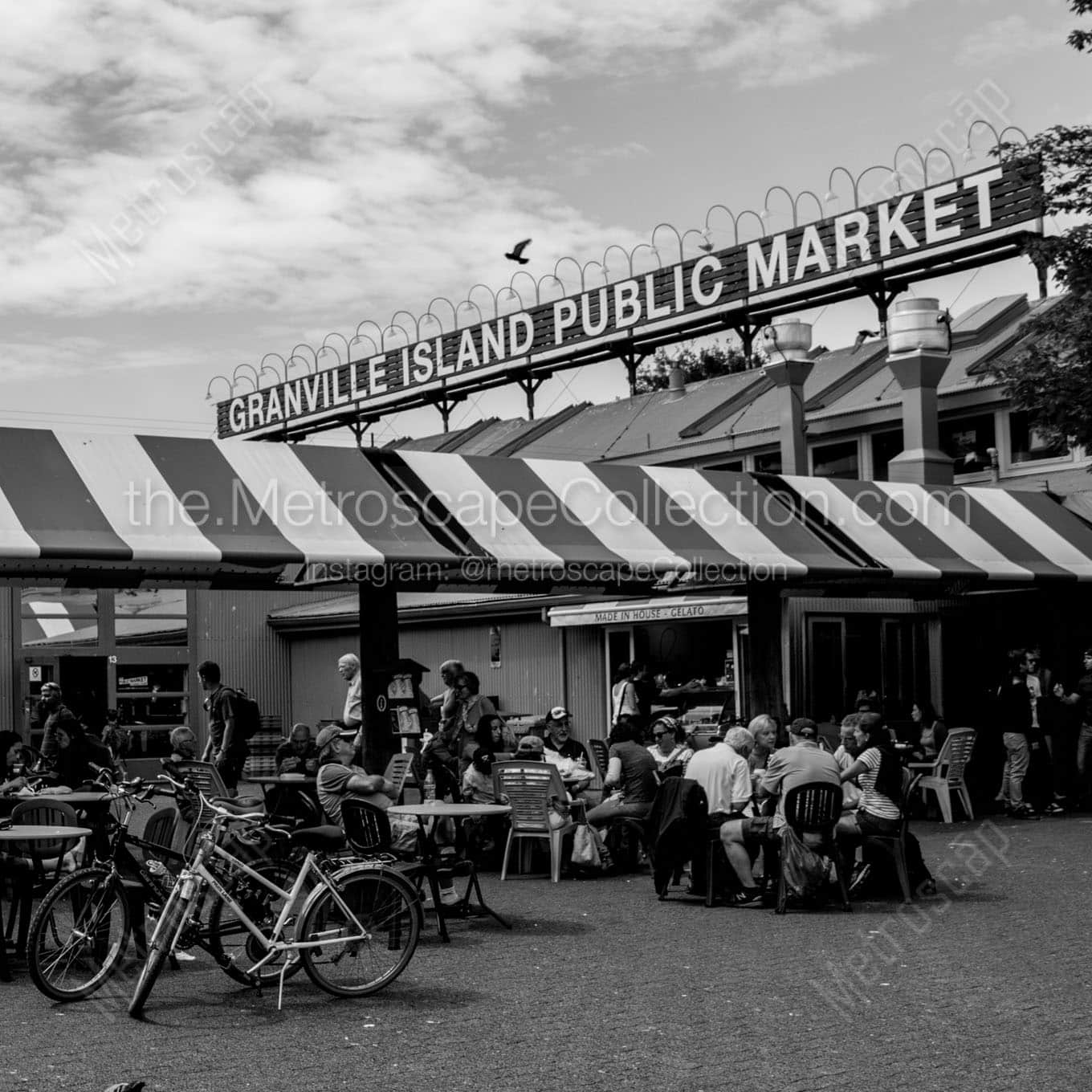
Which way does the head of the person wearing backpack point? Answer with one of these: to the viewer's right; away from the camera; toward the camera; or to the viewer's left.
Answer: to the viewer's left

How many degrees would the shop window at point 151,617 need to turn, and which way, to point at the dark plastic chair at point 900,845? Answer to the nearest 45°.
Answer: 0° — it already faces it

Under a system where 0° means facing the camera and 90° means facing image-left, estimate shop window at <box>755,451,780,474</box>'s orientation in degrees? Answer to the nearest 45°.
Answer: approximately 45°

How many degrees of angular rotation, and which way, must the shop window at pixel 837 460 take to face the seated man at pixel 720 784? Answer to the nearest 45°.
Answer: approximately 45° to its left

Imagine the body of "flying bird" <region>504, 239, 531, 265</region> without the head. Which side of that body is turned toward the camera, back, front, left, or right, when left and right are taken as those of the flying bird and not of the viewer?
left

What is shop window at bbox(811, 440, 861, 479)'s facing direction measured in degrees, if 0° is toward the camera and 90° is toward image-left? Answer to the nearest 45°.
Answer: approximately 45°

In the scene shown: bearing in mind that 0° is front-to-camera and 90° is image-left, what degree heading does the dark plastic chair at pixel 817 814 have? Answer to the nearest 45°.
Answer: approximately 180°

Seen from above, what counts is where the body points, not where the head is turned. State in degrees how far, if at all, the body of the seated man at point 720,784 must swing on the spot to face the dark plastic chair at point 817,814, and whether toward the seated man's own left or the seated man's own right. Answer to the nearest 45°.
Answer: approximately 90° to the seated man's own right

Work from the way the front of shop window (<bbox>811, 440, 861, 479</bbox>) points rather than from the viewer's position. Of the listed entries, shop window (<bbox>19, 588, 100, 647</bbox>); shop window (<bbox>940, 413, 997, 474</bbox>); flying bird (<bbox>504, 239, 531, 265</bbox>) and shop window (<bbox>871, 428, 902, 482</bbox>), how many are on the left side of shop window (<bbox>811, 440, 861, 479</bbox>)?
2

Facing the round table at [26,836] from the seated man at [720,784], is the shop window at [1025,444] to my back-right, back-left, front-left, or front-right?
back-right

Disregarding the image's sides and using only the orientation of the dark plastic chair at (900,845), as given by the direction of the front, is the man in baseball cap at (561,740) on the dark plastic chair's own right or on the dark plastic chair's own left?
on the dark plastic chair's own right

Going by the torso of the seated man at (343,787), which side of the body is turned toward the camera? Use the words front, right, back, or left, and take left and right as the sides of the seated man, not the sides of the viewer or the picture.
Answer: right

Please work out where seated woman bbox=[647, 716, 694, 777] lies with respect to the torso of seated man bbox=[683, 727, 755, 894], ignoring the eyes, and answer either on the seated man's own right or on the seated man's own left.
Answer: on the seated man's own left

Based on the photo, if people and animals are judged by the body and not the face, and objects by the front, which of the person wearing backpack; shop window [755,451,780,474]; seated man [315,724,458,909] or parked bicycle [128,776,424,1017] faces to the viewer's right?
the seated man

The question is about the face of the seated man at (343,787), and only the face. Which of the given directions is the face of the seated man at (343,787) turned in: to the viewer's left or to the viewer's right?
to the viewer's right

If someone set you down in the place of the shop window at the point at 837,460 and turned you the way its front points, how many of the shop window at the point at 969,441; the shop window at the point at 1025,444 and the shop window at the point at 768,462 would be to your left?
2
